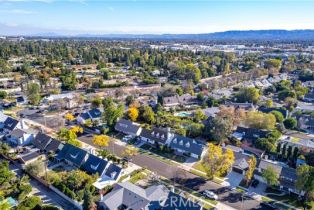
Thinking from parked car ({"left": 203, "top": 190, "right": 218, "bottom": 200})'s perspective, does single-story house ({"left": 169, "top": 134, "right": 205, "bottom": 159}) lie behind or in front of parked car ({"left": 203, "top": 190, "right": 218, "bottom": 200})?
behind

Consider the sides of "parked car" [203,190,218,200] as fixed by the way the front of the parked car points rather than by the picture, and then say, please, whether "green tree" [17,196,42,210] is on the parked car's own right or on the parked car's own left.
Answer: on the parked car's own right

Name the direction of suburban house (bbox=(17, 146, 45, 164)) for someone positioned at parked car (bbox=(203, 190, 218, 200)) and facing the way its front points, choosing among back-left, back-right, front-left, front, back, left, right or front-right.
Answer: back-right

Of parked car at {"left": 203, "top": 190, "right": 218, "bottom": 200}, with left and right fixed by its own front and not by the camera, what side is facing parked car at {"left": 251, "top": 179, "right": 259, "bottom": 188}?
left

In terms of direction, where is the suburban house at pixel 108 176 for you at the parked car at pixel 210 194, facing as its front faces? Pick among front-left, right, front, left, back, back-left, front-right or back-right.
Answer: back-right

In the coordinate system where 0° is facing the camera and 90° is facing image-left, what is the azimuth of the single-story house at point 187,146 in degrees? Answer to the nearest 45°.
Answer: approximately 45°

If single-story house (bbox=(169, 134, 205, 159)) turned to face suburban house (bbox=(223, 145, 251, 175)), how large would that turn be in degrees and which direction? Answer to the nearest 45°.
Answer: approximately 90° to its left

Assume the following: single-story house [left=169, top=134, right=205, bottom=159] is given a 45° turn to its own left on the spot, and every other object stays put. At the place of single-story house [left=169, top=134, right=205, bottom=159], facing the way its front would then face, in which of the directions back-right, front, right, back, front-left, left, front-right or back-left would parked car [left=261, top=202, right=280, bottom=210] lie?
front-left

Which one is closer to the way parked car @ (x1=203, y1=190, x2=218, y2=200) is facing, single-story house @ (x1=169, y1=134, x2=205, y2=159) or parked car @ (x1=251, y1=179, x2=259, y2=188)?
the parked car

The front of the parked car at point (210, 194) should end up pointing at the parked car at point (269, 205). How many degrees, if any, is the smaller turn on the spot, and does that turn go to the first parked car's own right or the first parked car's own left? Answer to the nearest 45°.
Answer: approximately 45° to the first parked car's own left

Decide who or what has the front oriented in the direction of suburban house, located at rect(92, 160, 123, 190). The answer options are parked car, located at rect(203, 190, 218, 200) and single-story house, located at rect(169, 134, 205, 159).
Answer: the single-story house

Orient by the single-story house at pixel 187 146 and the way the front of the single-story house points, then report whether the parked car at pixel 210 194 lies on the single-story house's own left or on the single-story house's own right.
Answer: on the single-story house's own left
